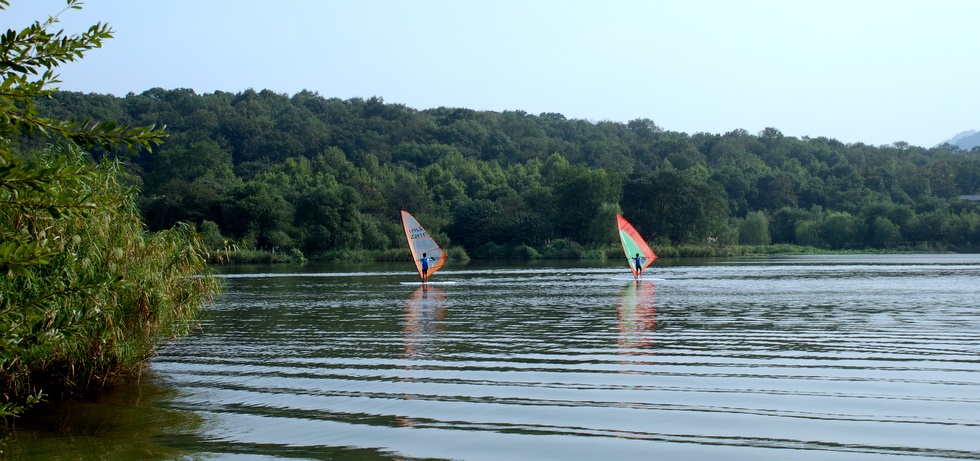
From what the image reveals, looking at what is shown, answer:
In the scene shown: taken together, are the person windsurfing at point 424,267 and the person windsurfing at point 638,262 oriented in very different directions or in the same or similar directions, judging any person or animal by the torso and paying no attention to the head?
same or similar directions

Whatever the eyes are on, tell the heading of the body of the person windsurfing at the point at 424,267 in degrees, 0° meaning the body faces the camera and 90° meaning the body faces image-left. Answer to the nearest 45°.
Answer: approximately 180°

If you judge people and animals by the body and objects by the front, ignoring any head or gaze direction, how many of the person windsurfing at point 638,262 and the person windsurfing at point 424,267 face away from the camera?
2

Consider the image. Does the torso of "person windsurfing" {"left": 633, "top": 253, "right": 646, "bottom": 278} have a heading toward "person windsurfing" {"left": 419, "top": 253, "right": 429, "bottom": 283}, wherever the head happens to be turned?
no

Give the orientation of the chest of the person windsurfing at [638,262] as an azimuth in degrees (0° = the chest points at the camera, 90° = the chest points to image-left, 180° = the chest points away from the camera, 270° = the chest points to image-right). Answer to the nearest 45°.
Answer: approximately 180°

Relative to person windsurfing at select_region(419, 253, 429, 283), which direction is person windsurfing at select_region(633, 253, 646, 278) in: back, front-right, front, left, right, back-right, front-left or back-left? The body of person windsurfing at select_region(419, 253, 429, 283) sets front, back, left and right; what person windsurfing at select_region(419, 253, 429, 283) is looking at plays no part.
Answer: right
